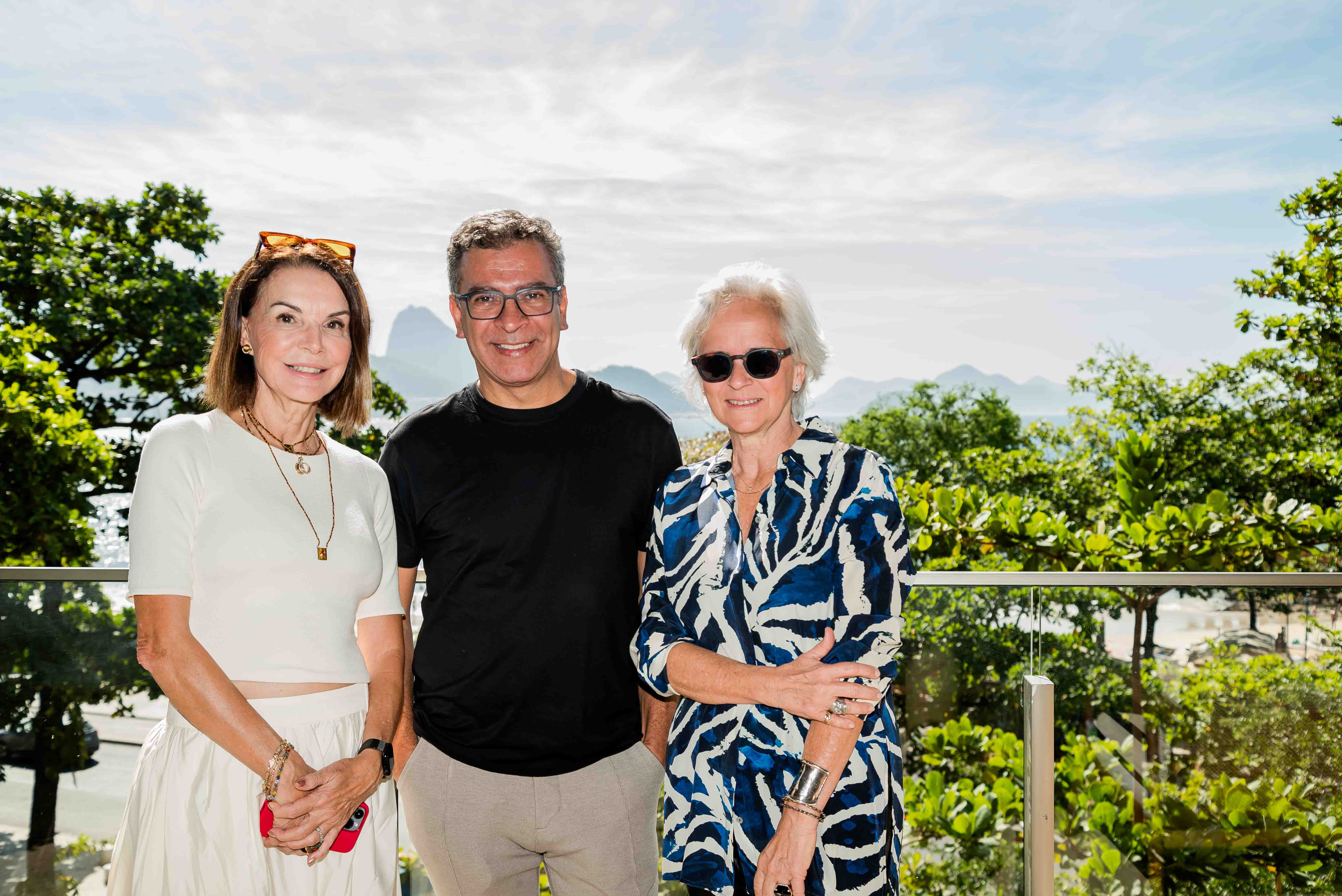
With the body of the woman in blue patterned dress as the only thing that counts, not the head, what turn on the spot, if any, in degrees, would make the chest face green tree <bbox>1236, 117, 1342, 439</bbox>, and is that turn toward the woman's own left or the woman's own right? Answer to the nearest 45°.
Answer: approximately 180°

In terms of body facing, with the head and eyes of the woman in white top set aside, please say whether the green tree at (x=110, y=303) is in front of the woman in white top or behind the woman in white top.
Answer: behind

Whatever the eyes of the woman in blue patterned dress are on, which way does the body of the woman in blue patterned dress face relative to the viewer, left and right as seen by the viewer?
facing the viewer and to the left of the viewer

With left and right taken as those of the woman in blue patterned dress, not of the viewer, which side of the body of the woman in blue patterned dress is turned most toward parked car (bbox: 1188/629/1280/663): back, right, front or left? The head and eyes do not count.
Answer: back

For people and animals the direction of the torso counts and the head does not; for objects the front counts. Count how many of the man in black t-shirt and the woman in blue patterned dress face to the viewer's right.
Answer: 0

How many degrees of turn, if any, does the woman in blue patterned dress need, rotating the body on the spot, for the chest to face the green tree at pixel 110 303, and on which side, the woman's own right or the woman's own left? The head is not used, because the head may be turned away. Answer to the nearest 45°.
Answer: approximately 90° to the woman's own right

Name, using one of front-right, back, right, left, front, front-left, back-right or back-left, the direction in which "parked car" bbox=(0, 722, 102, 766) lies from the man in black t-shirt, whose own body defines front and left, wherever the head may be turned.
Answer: back-right

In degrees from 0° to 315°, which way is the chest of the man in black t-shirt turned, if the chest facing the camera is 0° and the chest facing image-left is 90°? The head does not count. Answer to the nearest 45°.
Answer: approximately 0°

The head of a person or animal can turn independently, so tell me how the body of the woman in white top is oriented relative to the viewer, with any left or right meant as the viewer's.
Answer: facing the viewer and to the right of the viewer

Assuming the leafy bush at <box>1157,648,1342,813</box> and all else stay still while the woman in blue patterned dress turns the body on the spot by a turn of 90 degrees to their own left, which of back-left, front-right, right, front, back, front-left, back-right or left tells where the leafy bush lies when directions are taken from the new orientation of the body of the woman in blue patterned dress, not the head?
left

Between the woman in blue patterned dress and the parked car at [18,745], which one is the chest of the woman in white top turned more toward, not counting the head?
the woman in blue patterned dress

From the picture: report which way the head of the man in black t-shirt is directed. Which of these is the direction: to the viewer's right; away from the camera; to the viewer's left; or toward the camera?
toward the camera
